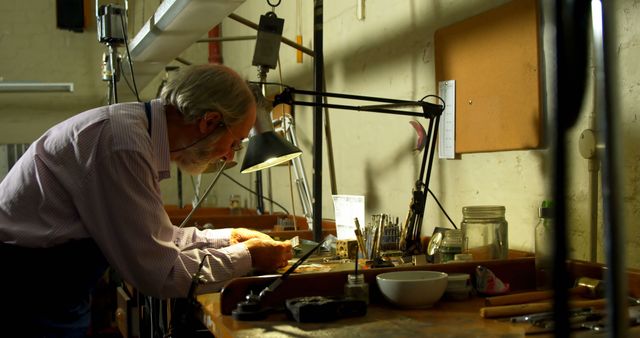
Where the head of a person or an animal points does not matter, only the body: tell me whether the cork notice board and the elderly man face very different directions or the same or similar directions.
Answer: very different directions

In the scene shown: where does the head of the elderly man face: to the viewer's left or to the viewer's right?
to the viewer's right

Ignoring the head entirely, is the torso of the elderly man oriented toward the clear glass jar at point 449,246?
yes

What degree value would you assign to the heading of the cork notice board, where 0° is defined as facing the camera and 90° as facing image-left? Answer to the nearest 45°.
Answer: approximately 45°

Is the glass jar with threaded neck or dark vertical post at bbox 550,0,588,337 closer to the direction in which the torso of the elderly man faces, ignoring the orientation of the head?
the glass jar with threaded neck

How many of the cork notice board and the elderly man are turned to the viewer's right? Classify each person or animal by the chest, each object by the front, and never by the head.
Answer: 1

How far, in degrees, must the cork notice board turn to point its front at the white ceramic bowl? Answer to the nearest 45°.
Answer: approximately 45° to its left

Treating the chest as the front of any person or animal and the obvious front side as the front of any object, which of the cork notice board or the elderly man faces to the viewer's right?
the elderly man

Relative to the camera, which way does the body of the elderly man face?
to the viewer's right

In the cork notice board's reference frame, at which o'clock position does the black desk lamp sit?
The black desk lamp is roughly at 1 o'clock from the cork notice board.

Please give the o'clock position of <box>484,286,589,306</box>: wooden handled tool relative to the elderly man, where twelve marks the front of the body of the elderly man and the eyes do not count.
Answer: The wooden handled tool is roughly at 1 o'clock from the elderly man.

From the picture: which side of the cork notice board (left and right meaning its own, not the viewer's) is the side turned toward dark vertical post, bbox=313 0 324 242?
right
